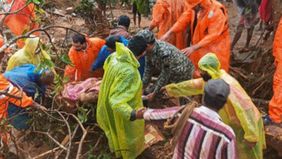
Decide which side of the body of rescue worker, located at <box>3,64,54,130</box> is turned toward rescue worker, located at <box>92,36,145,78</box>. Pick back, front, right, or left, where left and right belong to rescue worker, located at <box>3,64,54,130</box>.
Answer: front

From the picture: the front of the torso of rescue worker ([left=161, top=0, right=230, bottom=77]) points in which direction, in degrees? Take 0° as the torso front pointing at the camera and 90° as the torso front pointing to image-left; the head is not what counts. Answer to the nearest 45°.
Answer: approximately 45°

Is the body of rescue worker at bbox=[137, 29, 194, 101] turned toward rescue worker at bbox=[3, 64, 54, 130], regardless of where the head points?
yes

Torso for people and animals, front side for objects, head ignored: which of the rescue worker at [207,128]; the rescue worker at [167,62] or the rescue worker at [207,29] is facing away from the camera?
the rescue worker at [207,128]

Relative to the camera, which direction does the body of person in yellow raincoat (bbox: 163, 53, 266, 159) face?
to the viewer's left

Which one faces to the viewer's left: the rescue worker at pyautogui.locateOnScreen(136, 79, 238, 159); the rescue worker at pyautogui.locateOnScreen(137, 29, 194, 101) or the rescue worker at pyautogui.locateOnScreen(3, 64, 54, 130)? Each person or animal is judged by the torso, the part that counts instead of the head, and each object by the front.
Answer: the rescue worker at pyautogui.locateOnScreen(137, 29, 194, 101)

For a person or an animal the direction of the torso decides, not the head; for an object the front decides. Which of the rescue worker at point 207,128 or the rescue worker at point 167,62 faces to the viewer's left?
the rescue worker at point 167,62

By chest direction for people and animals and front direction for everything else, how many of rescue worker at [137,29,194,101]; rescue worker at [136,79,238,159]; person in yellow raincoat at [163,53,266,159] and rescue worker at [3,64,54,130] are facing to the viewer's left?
2

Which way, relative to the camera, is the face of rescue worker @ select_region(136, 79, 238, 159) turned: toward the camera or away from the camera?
away from the camera

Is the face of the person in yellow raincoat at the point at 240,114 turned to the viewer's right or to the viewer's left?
to the viewer's left

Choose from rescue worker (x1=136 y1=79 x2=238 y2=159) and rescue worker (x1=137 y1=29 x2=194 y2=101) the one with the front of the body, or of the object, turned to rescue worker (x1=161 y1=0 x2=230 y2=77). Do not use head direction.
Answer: rescue worker (x1=136 y1=79 x2=238 y2=159)

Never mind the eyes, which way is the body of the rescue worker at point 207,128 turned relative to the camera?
away from the camera
